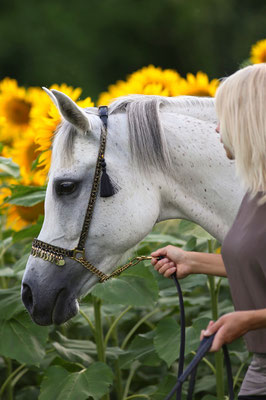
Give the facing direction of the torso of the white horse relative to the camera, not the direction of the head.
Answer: to the viewer's left

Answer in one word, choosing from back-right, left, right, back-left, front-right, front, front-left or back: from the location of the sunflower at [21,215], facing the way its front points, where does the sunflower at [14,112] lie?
back

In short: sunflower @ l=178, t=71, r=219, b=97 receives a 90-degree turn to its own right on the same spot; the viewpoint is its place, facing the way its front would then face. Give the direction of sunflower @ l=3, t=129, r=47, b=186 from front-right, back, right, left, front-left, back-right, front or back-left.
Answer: front

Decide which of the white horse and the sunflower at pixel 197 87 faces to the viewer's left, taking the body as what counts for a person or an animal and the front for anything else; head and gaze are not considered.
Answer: the white horse

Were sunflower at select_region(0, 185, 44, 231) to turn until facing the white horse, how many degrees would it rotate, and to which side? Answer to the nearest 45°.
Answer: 0° — it already faces it

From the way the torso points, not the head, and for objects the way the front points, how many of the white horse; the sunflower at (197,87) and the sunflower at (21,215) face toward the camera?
2

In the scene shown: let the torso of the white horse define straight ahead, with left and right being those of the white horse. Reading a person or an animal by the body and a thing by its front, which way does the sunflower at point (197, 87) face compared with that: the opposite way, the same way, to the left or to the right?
to the left

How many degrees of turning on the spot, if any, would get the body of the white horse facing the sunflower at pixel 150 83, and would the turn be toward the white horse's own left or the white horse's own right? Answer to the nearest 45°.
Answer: approximately 90° to the white horse's own right

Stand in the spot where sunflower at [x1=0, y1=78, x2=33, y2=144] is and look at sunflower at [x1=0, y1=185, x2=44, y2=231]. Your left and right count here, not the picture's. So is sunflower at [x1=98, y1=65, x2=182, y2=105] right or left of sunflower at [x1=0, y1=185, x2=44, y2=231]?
left

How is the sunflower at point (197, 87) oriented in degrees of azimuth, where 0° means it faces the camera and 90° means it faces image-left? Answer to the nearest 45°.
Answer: approximately 0°

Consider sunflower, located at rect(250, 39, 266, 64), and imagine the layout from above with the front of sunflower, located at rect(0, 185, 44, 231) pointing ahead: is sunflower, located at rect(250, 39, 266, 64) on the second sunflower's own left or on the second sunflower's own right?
on the second sunflower's own left

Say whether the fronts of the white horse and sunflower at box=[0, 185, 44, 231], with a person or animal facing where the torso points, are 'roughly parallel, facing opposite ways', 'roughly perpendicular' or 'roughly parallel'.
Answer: roughly perpendicular
